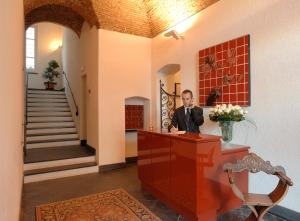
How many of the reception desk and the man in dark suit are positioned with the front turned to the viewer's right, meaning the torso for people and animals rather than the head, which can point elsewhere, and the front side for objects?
0

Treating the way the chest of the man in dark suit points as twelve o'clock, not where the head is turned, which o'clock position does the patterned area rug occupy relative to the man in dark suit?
The patterned area rug is roughly at 2 o'clock from the man in dark suit.

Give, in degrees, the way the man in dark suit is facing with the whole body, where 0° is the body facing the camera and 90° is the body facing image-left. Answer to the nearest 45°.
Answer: approximately 0°

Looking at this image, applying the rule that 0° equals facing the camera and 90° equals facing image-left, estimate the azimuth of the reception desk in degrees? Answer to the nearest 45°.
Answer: approximately 45°

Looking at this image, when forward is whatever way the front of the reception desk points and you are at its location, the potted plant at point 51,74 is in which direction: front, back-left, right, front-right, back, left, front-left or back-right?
right

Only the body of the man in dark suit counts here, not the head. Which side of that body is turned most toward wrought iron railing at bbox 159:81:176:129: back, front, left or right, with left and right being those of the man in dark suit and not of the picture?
back

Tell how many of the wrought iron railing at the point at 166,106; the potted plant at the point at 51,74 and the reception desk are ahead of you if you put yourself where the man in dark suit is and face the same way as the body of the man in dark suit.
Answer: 1

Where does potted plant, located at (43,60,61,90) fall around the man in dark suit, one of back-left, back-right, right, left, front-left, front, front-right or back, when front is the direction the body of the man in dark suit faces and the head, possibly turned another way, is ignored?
back-right

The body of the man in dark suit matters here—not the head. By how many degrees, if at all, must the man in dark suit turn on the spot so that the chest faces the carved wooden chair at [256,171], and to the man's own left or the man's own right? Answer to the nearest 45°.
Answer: approximately 45° to the man's own left
